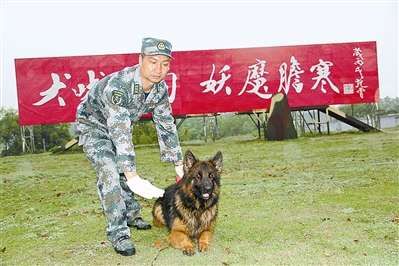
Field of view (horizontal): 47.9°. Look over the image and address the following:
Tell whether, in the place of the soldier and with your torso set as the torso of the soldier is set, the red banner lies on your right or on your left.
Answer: on your left

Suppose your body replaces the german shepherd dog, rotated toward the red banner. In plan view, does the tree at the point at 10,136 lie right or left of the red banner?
left

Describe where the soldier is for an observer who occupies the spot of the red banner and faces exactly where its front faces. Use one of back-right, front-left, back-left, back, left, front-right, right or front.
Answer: front

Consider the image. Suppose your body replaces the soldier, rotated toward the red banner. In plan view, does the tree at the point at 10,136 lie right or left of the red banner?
left

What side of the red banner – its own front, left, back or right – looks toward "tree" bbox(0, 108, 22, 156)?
right

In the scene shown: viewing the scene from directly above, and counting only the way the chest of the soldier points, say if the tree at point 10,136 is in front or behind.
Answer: behind

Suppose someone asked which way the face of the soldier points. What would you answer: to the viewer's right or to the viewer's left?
to the viewer's right

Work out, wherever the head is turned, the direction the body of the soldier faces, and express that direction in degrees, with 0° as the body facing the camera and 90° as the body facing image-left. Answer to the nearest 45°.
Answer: approximately 315°

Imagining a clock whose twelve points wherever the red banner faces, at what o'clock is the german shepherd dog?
The german shepherd dog is roughly at 12 o'clock from the red banner.

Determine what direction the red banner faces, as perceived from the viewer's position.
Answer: facing the viewer

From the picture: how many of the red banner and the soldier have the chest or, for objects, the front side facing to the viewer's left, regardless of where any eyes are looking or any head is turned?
0
